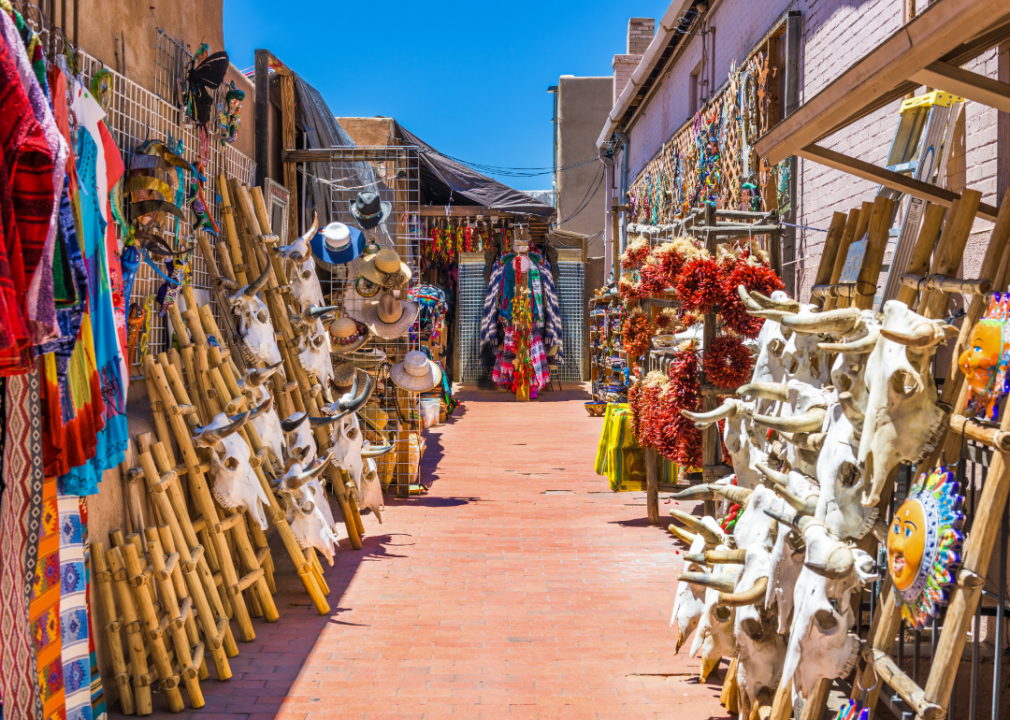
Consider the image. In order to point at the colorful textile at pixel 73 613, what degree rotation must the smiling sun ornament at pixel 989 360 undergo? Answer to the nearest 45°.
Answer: approximately 45° to its right

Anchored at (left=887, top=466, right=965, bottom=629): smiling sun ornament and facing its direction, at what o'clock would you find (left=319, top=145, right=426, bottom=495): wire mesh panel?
The wire mesh panel is roughly at 3 o'clock from the smiling sun ornament.

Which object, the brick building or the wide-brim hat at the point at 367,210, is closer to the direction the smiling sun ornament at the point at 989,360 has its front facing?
the wide-brim hat

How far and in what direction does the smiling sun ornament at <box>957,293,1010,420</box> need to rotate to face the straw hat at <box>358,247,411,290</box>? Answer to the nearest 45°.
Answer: approximately 90° to its right

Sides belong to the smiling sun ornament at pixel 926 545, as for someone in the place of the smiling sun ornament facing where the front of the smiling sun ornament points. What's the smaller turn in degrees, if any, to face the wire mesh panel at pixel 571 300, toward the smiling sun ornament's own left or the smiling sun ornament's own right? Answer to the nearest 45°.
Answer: approximately 90° to the smiling sun ornament's own right

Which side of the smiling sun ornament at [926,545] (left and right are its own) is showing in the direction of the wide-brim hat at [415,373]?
right

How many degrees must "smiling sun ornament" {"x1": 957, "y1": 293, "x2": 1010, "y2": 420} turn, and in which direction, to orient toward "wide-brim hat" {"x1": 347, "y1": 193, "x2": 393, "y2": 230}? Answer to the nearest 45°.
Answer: approximately 90° to its right

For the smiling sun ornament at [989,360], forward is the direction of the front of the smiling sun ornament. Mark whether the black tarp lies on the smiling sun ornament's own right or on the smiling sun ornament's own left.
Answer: on the smiling sun ornament's own right

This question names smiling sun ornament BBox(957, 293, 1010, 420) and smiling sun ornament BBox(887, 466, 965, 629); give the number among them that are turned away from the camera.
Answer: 0

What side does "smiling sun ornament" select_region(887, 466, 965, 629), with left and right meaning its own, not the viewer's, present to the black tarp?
right

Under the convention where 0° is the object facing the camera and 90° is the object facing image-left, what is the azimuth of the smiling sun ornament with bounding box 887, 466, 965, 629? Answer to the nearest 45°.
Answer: approximately 45°
